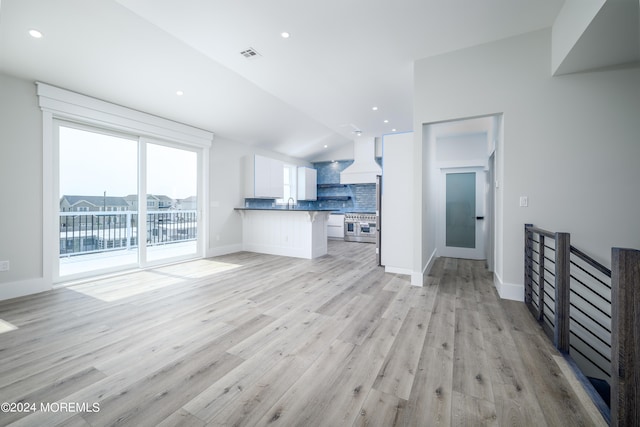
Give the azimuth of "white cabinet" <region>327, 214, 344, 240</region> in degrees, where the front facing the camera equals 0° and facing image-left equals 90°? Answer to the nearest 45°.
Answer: approximately 0°

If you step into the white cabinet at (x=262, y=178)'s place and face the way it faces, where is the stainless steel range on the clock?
The stainless steel range is roughly at 10 o'clock from the white cabinet.

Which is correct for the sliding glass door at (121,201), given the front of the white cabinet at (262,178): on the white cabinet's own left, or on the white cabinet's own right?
on the white cabinet's own right

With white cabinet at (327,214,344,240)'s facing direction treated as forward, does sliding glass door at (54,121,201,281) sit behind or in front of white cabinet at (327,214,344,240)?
in front

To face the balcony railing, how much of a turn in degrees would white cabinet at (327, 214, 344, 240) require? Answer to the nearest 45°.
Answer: approximately 45° to its right

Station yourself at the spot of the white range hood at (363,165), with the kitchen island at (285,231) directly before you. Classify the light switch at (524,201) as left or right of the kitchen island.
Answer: left

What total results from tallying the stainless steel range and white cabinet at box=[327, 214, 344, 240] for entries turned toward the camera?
2

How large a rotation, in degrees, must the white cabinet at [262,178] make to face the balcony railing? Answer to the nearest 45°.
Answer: approximately 90° to its right

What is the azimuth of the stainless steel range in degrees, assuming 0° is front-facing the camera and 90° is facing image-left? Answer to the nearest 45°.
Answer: approximately 0°

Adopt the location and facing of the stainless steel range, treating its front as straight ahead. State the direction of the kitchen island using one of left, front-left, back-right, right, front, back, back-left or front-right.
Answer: front-right

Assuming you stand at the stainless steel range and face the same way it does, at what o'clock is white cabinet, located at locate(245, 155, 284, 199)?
The white cabinet is roughly at 2 o'clock from the stainless steel range.
